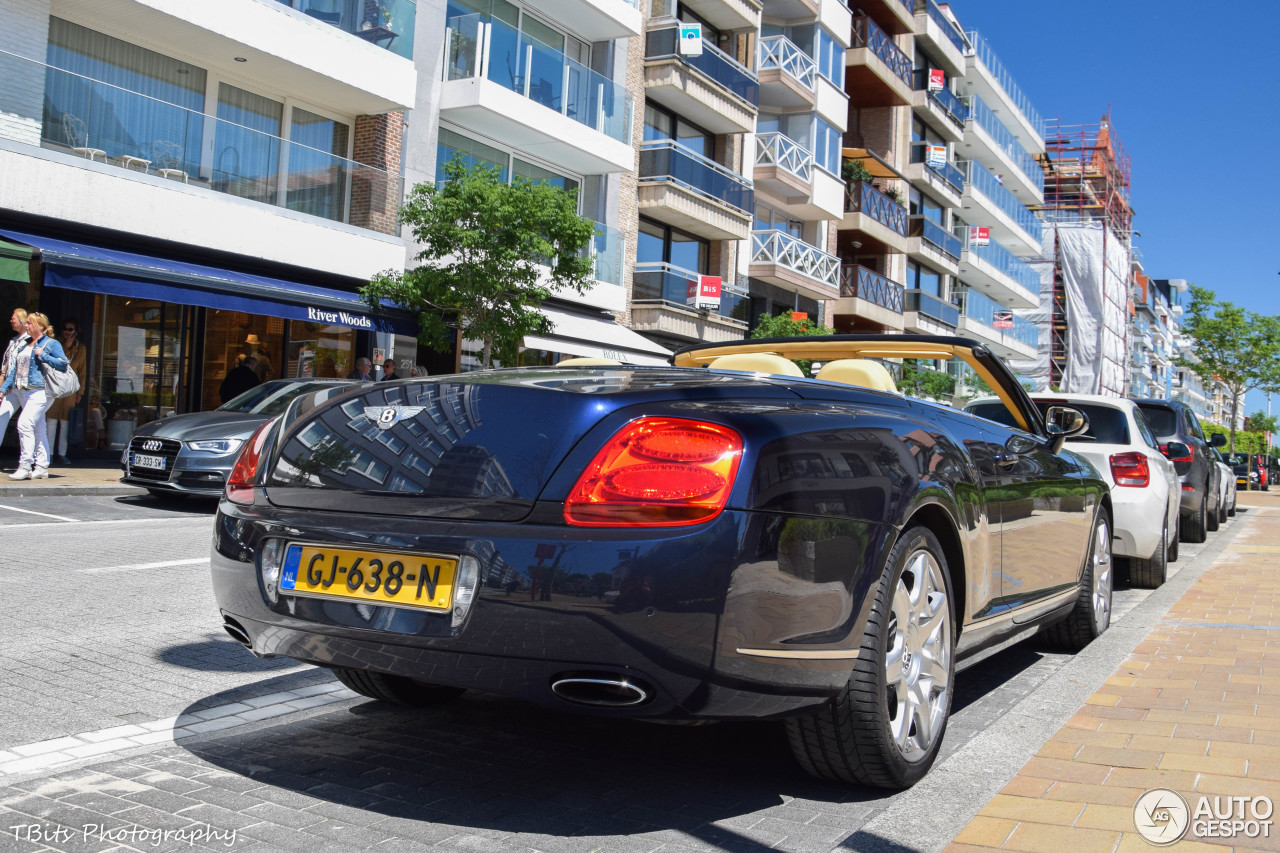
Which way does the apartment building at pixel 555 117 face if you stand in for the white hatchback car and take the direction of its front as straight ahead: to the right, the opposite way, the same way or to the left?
to the right

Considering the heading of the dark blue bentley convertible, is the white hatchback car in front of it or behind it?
in front

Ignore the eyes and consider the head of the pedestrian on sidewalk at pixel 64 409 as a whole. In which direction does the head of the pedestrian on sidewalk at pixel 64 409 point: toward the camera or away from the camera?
toward the camera

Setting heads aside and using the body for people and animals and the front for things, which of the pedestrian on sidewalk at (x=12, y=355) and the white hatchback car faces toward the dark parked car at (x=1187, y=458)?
the white hatchback car

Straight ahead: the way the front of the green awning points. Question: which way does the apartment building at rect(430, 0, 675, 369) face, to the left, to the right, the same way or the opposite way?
the same way

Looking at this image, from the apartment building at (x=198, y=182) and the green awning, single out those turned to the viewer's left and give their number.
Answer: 0

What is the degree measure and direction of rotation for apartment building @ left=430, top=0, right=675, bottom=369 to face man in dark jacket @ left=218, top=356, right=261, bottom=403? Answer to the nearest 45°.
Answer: approximately 90° to its right

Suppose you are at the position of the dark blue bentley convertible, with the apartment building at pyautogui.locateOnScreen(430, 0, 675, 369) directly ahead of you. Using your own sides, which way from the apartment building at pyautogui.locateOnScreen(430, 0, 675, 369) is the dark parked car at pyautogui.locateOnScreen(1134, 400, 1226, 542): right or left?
right

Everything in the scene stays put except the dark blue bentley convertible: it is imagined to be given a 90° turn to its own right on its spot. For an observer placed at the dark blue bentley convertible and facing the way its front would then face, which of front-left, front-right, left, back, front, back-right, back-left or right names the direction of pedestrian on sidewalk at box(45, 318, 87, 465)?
back

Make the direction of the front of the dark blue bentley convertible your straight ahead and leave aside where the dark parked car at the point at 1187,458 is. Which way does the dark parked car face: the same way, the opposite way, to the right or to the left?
the same way

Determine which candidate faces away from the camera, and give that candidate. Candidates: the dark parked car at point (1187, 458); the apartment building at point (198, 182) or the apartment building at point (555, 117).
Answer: the dark parked car

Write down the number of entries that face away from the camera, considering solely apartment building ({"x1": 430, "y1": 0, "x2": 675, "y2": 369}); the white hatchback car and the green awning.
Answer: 1

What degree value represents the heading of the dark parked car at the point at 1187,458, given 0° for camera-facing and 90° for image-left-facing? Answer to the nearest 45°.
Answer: approximately 180°

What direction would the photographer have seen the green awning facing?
facing the viewer and to the right of the viewer

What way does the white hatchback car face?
away from the camera

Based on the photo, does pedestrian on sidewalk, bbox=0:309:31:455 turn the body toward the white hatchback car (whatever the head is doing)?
no

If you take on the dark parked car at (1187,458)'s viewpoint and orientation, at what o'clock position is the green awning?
The green awning is roughly at 8 o'clock from the dark parked car.

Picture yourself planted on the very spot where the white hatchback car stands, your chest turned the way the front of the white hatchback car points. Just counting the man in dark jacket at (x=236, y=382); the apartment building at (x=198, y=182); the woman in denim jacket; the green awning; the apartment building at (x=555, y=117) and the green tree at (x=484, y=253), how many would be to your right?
0
